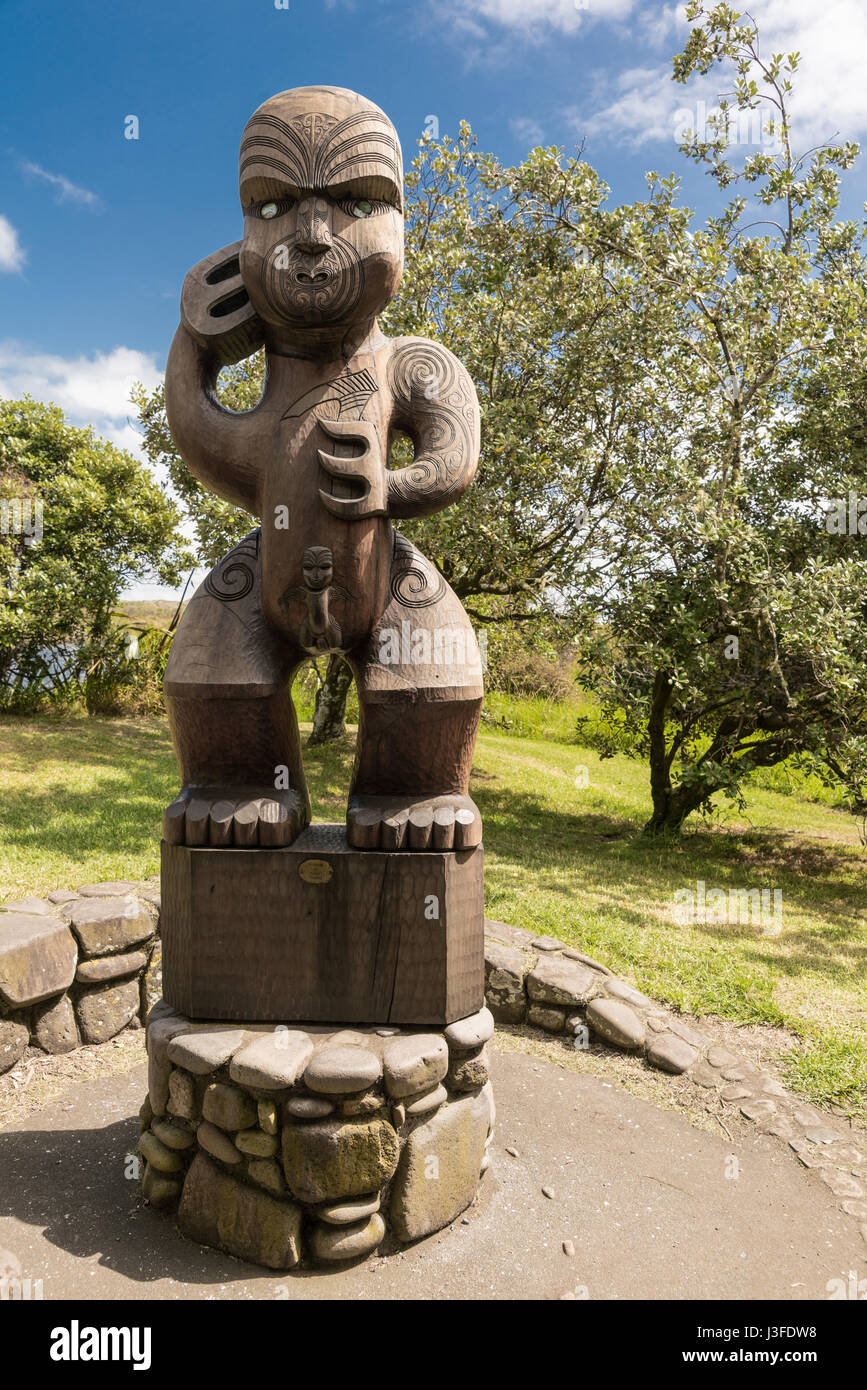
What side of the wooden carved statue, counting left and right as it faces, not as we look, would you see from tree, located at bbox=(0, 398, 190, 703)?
back

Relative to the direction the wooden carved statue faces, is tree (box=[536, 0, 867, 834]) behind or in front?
behind

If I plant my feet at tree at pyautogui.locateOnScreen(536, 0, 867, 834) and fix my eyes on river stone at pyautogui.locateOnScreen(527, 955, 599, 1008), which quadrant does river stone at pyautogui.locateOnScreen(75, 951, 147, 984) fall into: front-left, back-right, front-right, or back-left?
front-right

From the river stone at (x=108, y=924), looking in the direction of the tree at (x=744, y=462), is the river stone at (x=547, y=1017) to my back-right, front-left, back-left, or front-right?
front-right

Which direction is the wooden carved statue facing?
toward the camera

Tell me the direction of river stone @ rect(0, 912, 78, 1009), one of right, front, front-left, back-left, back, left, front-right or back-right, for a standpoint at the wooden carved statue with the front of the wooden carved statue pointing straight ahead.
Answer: back-right

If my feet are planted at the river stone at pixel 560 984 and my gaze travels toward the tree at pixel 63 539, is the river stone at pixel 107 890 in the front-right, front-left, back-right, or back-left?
front-left

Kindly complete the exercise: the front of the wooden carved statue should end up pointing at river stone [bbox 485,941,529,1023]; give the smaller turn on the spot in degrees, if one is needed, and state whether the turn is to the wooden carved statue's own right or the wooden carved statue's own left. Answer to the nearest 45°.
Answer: approximately 135° to the wooden carved statue's own left

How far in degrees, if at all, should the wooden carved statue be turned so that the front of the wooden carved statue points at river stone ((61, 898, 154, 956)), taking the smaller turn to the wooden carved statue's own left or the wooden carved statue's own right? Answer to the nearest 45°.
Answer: approximately 135° to the wooden carved statue's own right
